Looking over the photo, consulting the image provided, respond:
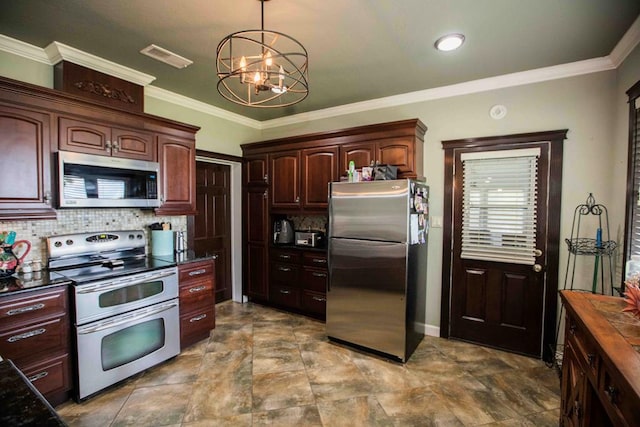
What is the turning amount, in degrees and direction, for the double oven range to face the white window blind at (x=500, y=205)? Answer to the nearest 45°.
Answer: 0° — it already faces it

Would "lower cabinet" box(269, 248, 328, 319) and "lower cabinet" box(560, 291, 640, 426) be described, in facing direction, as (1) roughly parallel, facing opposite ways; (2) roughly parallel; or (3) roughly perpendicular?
roughly perpendicular

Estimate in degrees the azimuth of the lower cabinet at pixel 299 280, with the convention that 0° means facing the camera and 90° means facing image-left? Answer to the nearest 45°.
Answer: approximately 45°

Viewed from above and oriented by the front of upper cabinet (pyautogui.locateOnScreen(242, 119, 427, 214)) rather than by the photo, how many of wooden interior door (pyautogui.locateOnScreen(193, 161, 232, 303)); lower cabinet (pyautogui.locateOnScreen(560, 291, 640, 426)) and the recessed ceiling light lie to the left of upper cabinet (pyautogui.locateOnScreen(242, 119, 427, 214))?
2
